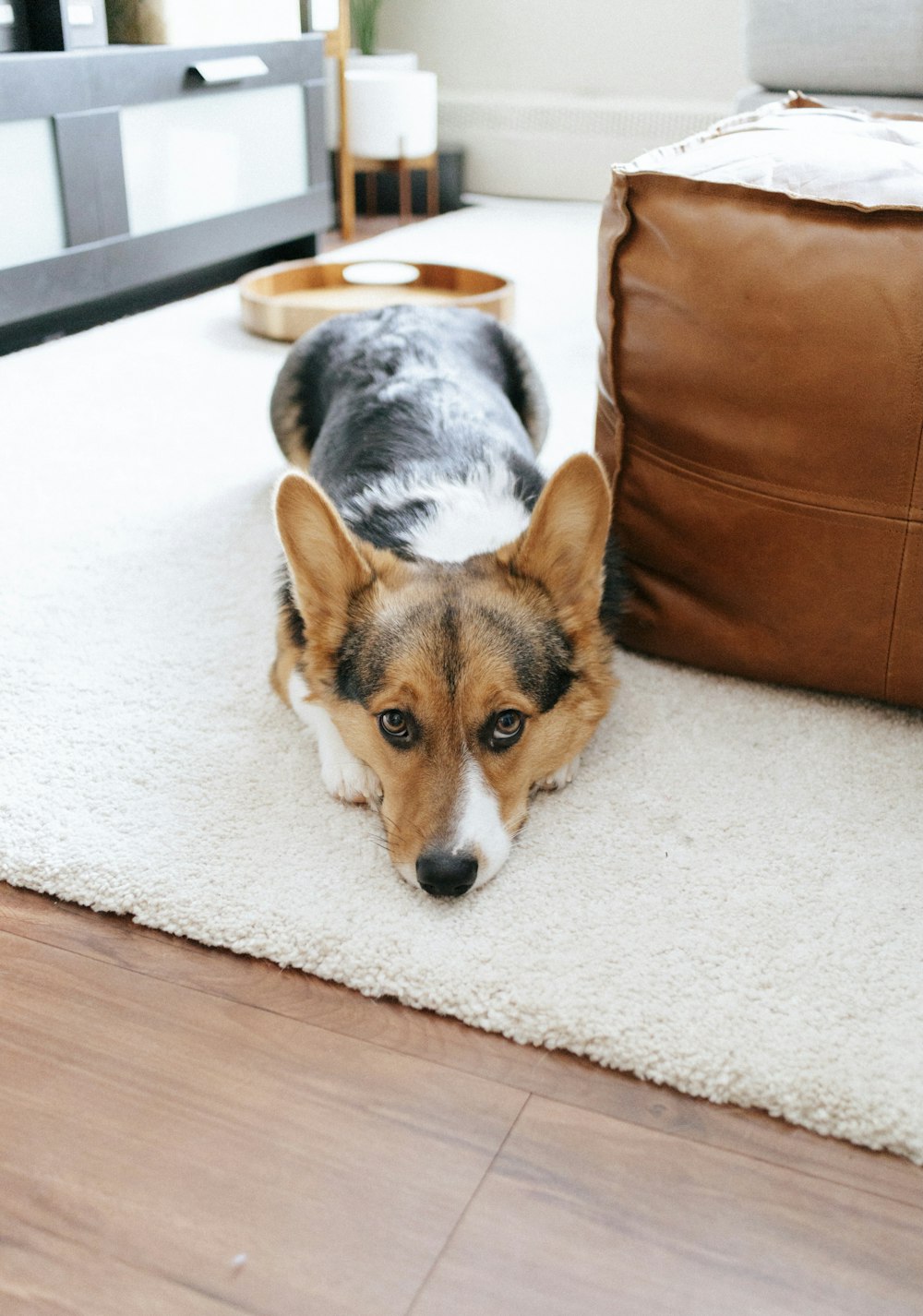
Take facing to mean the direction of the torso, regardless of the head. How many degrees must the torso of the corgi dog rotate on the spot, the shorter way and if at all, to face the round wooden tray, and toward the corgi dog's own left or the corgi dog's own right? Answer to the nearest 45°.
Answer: approximately 180°

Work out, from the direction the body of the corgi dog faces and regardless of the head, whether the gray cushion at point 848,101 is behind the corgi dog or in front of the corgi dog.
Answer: behind

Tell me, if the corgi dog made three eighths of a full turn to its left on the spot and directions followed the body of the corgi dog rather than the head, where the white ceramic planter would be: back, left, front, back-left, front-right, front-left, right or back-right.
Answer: front-left

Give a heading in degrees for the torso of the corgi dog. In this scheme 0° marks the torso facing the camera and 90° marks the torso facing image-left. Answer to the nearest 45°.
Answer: approximately 0°

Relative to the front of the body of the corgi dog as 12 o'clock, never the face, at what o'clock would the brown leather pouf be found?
The brown leather pouf is roughly at 8 o'clock from the corgi dog.
